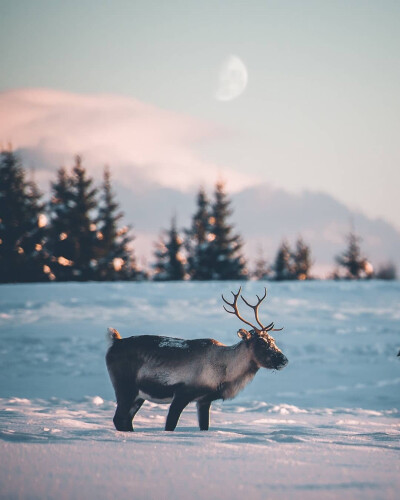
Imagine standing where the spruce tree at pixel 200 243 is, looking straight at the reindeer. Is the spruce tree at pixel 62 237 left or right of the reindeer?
right

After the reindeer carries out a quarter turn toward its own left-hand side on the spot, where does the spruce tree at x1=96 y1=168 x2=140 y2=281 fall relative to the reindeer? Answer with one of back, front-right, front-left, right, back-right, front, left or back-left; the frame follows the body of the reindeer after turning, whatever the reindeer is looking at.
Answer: front

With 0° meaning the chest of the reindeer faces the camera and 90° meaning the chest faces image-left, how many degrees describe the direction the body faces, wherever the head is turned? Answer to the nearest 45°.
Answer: approximately 270°

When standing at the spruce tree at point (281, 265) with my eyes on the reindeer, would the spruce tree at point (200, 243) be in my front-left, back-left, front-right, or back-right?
front-right

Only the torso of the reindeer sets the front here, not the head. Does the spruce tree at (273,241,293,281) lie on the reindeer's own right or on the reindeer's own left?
on the reindeer's own left

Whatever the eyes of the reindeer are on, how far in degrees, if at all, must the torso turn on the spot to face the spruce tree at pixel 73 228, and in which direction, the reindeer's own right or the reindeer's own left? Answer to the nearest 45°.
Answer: approximately 90° to the reindeer's own left

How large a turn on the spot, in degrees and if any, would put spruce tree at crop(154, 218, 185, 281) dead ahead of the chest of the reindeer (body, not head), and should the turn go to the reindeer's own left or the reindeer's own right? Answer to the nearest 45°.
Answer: approximately 90° to the reindeer's own left

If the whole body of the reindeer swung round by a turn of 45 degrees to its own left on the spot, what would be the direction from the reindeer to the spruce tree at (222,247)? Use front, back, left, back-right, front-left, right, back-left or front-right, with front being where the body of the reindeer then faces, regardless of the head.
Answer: front-left
